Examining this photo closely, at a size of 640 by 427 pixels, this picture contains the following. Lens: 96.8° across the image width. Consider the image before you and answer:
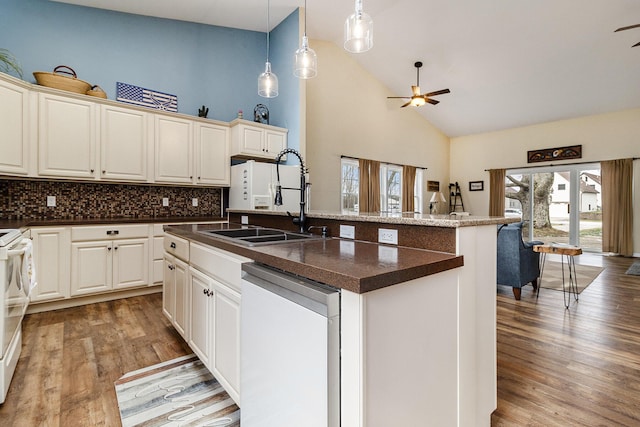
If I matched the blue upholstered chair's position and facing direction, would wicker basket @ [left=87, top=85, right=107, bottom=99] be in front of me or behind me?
behind

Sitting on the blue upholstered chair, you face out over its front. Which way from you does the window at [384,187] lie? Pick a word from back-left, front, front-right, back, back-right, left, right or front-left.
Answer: left

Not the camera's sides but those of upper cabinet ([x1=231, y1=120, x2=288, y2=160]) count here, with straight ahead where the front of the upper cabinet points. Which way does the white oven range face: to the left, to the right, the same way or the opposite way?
to the left

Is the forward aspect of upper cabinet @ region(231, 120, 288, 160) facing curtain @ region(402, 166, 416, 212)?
no

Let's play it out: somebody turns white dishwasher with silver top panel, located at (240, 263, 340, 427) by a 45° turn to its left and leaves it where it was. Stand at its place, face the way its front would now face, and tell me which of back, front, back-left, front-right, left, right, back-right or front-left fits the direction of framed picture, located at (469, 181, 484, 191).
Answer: back-left

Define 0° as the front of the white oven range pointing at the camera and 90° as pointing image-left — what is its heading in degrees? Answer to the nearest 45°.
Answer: approximately 270°

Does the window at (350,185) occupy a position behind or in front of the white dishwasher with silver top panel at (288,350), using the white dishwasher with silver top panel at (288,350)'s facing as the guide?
behind

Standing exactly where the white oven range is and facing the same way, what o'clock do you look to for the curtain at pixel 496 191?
The curtain is roughly at 12 o'clock from the white oven range.

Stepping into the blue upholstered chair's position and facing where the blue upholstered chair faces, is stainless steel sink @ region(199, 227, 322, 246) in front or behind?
behind

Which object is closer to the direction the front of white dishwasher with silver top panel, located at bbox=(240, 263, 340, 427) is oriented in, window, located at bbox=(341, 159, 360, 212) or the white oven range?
the white oven range

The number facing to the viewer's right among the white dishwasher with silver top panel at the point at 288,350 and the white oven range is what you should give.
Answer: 1

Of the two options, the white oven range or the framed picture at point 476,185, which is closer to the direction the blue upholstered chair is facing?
the framed picture

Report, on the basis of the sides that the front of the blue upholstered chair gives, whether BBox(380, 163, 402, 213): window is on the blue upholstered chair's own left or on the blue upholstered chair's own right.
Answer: on the blue upholstered chair's own left

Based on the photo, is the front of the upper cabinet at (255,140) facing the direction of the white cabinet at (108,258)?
no

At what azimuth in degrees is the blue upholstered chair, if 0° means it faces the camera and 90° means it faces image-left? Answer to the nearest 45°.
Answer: approximately 225°

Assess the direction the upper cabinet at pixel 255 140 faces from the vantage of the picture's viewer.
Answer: facing the viewer and to the right of the viewer

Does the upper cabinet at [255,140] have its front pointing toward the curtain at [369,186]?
no
